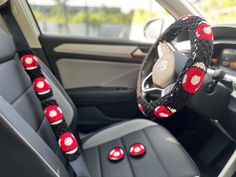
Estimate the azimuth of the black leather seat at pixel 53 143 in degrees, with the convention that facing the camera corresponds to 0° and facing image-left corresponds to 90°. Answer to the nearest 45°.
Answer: approximately 270°
